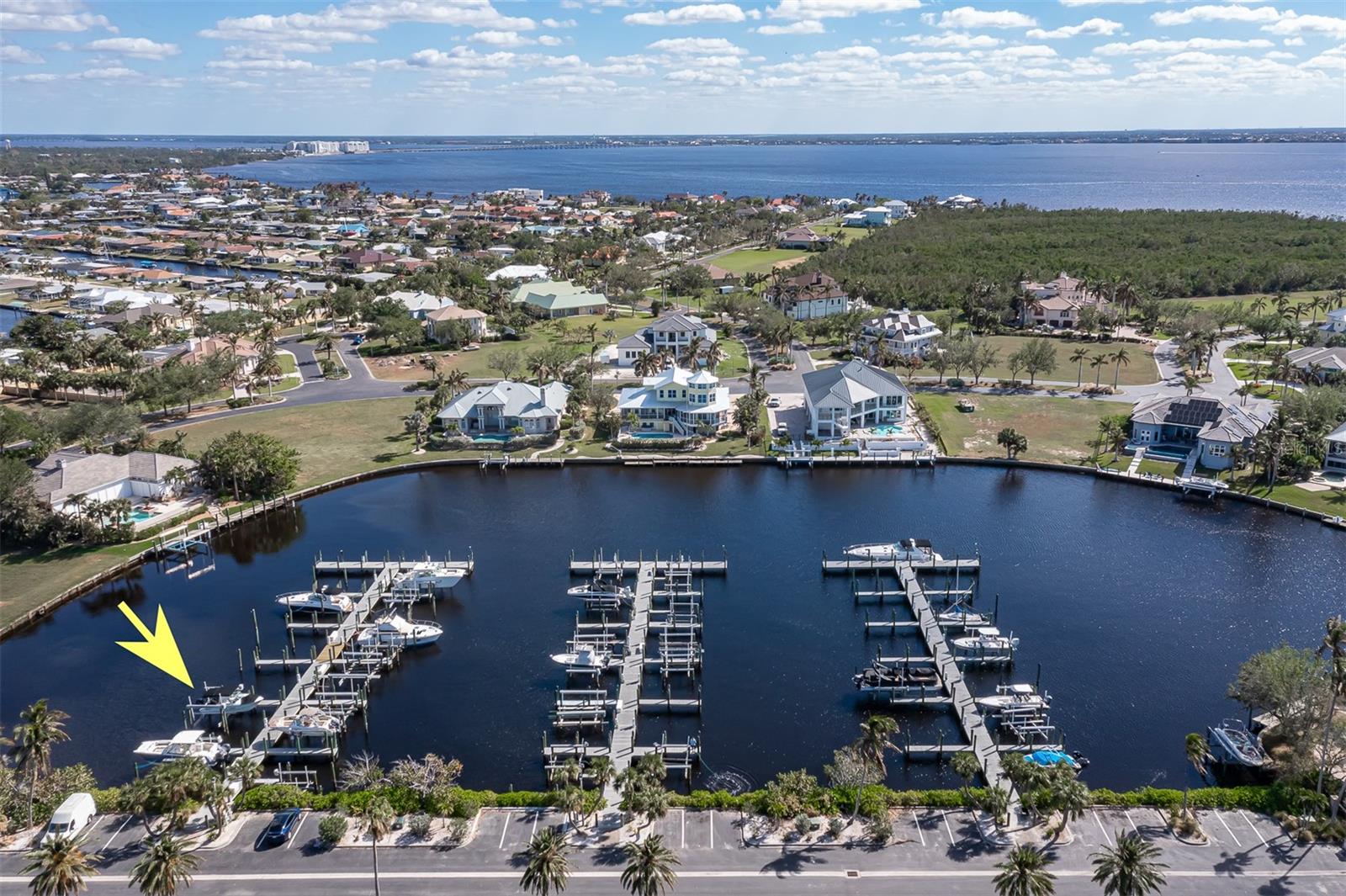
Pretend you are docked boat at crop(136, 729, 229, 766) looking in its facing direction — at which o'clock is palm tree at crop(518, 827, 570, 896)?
The palm tree is roughly at 8 o'clock from the docked boat.

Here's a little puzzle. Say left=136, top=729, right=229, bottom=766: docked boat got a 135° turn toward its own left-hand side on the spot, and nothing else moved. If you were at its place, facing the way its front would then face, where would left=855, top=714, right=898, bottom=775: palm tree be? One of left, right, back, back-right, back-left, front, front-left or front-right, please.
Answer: front

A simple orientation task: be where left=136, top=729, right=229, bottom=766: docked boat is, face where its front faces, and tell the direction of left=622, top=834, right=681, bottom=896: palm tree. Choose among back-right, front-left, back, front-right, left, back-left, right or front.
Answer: back-left

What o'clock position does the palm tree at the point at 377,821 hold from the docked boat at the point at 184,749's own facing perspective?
The palm tree is roughly at 8 o'clock from the docked boat.

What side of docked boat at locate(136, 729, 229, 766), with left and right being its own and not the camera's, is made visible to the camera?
left

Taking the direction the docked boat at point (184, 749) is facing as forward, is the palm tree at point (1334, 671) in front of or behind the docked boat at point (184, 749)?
behind

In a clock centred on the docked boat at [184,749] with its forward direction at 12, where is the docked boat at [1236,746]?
the docked boat at [1236,746] is roughly at 7 o'clock from the docked boat at [184,749].

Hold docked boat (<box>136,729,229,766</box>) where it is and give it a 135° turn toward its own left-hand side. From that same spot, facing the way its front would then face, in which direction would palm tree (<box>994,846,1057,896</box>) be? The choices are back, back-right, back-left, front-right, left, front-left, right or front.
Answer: front

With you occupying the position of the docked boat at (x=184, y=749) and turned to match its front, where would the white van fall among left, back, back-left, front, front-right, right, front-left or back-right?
front-left

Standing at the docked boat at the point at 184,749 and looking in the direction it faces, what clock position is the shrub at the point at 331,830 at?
The shrub is roughly at 8 o'clock from the docked boat.

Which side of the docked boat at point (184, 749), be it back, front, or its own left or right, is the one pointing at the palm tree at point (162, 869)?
left

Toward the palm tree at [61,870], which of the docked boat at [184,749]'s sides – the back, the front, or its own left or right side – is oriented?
left

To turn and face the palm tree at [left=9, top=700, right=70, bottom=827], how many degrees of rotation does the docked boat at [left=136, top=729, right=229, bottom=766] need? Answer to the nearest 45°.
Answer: approximately 45° to its left
